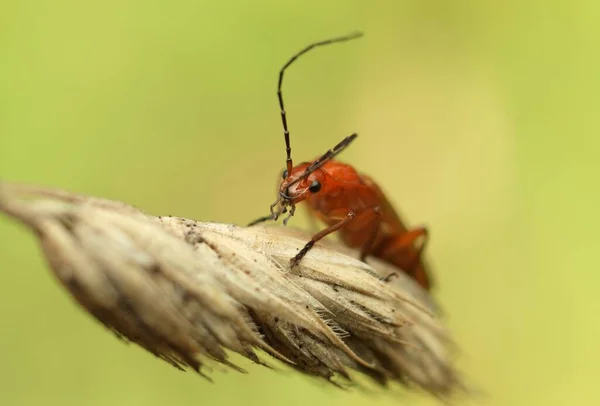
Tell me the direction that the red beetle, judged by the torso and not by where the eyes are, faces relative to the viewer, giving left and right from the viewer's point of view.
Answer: facing the viewer and to the left of the viewer
